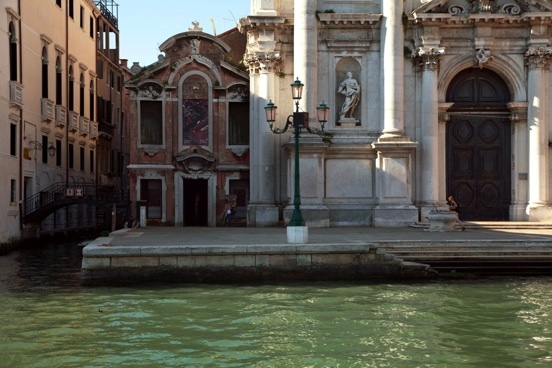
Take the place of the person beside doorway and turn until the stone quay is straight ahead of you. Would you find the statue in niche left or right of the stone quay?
left

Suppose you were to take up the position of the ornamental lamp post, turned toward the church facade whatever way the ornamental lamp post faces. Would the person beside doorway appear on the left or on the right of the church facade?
left

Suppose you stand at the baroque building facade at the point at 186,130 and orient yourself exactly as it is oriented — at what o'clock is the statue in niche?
The statue in niche is roughly at 10 o'clock from the baroque building facade.

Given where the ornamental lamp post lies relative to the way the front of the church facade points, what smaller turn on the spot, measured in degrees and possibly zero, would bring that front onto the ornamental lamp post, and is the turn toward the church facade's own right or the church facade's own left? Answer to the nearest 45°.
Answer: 0° — it already faces it

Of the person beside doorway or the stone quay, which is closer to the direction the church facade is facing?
the stone quay

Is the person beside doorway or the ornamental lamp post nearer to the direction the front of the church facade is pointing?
the ornamental lamp post

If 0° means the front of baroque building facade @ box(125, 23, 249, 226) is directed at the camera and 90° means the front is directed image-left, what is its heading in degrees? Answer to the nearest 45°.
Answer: approximately 0°
